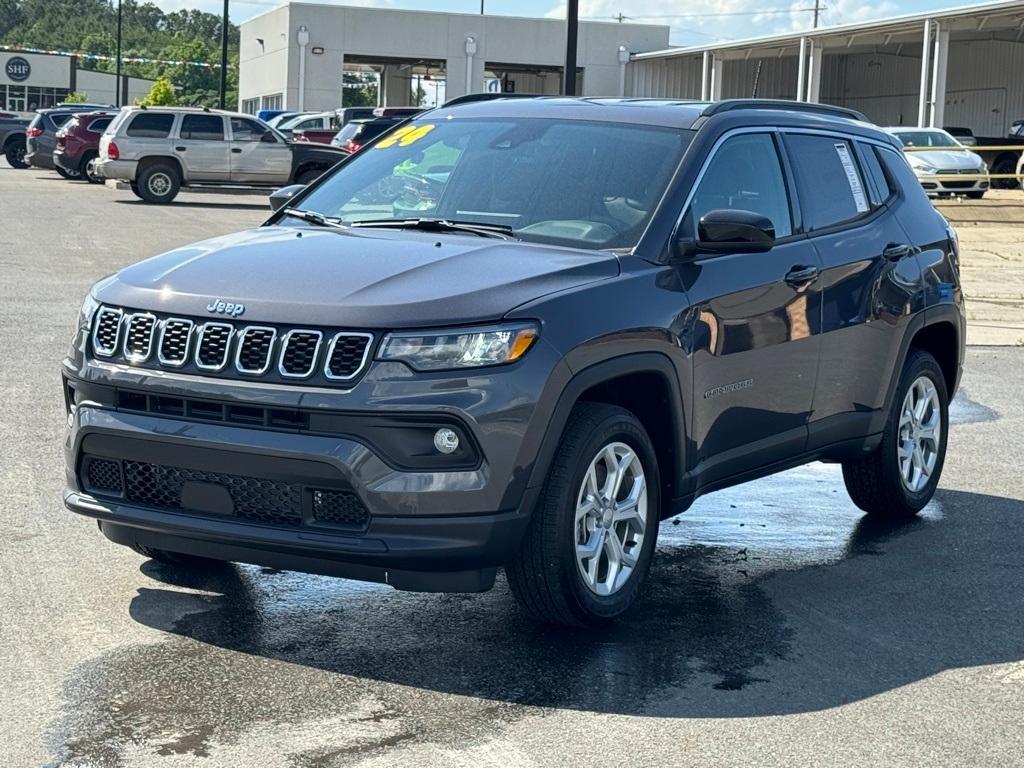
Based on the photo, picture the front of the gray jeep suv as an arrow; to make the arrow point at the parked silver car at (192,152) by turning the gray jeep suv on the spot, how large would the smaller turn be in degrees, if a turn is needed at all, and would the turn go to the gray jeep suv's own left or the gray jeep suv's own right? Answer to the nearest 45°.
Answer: approximately 135° to the gray jeep suv's own right

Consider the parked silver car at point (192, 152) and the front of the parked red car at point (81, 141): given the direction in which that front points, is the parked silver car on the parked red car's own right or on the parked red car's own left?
on the parked red car's own right

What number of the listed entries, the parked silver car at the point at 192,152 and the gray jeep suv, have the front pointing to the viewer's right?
1

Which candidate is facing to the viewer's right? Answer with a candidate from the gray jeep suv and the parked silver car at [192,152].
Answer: the parked silver car

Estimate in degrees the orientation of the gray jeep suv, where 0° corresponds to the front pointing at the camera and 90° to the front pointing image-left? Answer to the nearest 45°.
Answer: approximately 45°

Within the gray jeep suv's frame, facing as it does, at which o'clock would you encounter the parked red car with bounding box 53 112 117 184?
The parked red car is roughly at 4 o'clock from the gray jeep suv.

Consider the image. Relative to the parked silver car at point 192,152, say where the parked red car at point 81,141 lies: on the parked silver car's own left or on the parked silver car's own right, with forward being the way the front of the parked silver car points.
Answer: on the parked silver car's own left

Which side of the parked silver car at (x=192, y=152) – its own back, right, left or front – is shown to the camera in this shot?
right

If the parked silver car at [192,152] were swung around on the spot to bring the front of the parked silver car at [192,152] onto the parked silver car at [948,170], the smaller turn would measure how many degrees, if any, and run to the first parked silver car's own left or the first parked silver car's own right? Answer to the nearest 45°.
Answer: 0° — it already faces it

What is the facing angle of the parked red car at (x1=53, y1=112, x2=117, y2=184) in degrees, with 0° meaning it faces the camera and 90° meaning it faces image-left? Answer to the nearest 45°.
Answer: approximately 225°

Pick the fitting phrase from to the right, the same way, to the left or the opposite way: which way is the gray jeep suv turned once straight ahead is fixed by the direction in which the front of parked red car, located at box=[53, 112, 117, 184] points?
the opposite way

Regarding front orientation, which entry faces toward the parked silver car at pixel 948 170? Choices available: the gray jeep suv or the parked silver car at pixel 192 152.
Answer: the parked silver car at pixel 192 152
